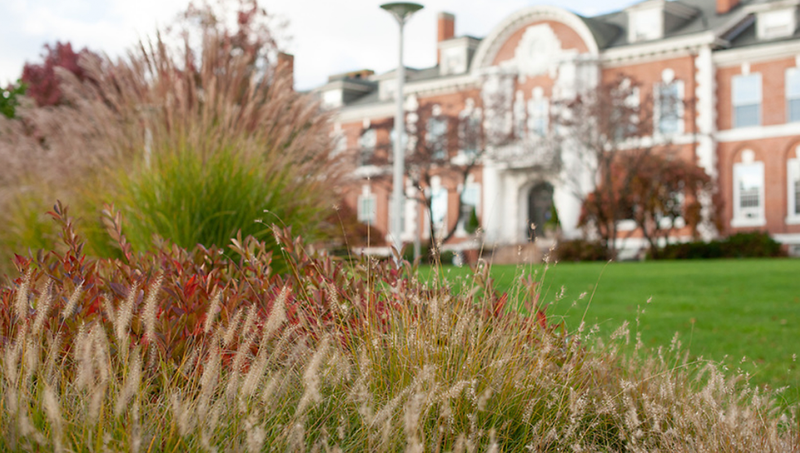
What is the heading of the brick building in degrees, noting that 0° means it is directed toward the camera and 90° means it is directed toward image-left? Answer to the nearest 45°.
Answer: approximately 45°

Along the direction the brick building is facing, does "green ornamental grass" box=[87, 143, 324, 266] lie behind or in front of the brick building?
in front

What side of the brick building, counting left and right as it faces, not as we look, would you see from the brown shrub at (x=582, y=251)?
front

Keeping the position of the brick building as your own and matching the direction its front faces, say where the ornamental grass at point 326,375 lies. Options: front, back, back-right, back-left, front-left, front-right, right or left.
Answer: front-left

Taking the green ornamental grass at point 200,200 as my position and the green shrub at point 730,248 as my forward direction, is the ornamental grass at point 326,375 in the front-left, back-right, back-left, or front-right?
back-right
